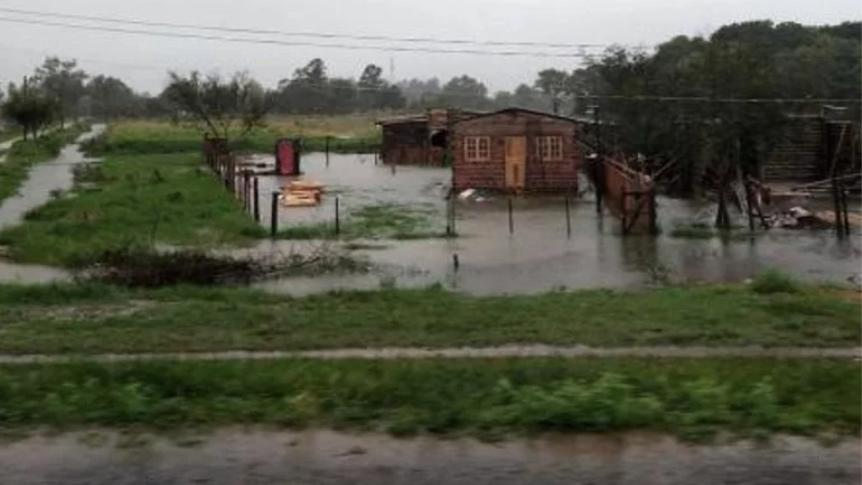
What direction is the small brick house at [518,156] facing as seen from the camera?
toward the camera

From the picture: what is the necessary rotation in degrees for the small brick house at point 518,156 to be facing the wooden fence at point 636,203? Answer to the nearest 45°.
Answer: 0° — it already faces it

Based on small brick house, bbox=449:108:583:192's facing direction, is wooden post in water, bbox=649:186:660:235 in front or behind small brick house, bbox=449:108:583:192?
in front

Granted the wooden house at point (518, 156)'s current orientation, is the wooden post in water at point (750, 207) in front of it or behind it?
in front

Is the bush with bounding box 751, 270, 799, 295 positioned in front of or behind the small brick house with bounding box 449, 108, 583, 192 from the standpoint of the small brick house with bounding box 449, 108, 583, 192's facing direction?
in front

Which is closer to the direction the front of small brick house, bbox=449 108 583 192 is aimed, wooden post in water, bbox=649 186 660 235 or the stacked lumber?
the wooden post in water
